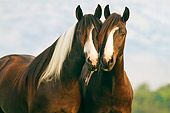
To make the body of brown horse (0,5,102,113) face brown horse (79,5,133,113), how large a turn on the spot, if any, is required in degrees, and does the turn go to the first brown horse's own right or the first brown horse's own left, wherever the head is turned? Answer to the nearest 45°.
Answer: approximately 45° to the first brown horse's own left

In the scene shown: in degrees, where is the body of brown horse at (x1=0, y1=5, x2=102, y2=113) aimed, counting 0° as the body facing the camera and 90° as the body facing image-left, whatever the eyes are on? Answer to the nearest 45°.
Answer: approximately 315°
